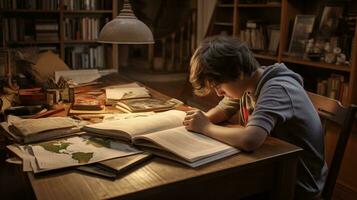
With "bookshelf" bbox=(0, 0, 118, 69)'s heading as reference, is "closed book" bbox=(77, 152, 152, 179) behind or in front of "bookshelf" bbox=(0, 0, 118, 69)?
in front

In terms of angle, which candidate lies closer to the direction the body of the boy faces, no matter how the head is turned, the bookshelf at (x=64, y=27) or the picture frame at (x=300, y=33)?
the bookshelf

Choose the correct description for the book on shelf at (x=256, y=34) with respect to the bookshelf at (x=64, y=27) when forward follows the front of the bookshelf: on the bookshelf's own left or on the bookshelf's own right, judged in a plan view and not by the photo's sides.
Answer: on the bookshelf's own left

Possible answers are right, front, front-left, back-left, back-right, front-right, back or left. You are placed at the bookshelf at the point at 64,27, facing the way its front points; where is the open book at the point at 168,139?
front

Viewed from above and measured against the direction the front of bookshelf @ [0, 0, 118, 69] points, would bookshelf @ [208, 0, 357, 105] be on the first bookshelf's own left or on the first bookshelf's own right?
on the first bookshelf's own left

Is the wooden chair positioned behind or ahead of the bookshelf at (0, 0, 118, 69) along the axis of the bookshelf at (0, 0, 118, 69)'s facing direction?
ahead

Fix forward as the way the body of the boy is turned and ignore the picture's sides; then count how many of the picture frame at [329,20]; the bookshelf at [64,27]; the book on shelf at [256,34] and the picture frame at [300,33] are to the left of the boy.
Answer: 0

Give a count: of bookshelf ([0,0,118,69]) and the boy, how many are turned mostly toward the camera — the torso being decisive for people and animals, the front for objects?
1

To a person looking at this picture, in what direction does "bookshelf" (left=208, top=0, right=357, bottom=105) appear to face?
facing the viewer and to the left of the viewer

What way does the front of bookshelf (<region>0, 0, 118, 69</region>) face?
toward the camera

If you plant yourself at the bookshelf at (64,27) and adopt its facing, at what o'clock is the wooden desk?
The wooden desk is roughly at 12 o'clock from the bookshelf.

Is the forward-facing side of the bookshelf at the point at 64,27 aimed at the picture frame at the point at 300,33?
no

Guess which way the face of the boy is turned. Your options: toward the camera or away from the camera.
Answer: toward the camera

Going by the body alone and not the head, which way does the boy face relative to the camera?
to the viewer's left

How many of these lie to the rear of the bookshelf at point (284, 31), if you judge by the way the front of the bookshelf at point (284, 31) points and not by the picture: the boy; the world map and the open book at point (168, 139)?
0

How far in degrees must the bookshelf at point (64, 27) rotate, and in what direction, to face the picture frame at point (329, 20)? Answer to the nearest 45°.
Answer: approximately 45° to its left

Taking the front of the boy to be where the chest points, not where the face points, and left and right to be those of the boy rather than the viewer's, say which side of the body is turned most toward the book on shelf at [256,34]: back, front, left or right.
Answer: right

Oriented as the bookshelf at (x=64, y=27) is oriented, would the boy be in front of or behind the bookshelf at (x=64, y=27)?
in front
